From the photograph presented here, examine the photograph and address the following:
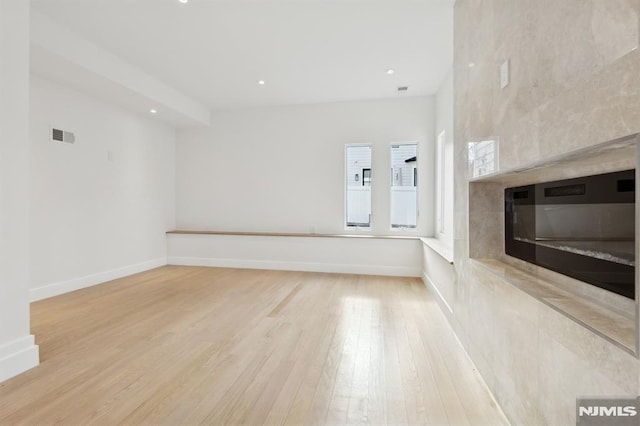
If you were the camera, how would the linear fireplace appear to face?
facing the viewer and to the left of the viewer

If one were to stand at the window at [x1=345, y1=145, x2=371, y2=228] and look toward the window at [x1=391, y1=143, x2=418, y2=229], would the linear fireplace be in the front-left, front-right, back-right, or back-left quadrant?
front-right

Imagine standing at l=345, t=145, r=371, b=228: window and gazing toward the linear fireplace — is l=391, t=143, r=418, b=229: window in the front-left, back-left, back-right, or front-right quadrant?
front-left

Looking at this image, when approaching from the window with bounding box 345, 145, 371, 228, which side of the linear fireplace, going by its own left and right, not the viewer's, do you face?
right

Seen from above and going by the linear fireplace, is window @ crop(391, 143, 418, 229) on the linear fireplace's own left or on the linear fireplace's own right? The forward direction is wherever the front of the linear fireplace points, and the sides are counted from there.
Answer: on the linear fireplace's own right
